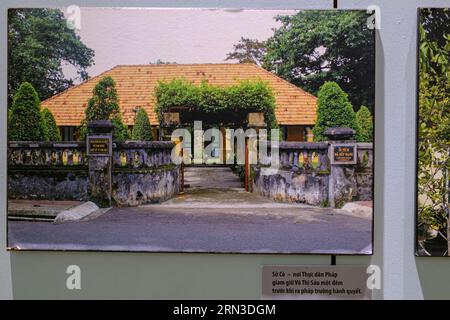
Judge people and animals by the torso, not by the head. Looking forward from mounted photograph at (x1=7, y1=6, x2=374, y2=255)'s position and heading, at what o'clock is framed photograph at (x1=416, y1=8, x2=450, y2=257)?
framed photograph at (x1=416, y1=8, x2=450, y2=257) is roughly at 9 o'clock from mounted photograph at (x1=7, y1=6, x2=374, y2=255).

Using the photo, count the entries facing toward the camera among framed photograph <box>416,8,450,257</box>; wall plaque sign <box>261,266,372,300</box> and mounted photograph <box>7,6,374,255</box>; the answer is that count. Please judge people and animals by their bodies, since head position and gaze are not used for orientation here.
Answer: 3

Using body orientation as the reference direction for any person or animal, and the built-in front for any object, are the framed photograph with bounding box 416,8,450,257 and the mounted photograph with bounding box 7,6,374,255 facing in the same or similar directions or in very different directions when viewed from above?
same or similar directions

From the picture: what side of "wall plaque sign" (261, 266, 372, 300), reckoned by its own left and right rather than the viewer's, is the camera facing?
front

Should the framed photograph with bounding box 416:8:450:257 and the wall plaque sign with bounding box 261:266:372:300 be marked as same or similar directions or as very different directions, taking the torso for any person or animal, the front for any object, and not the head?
same or similar directions

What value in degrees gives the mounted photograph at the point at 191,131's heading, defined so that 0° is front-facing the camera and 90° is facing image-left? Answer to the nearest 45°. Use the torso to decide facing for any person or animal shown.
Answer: approximately 0°

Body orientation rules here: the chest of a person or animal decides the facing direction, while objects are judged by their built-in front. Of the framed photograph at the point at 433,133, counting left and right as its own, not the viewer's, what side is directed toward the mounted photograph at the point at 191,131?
right

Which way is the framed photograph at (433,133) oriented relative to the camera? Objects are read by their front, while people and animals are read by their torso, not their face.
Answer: toward the camera

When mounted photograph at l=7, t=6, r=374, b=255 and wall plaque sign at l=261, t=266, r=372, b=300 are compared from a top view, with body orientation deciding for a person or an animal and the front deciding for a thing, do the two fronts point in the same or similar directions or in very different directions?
same or similar directions
